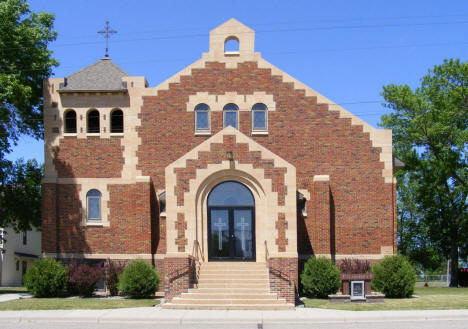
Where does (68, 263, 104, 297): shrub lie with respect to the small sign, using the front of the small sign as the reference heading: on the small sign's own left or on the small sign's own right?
on the small sign's own right

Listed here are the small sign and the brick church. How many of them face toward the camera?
2

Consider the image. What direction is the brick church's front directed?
toward the camera

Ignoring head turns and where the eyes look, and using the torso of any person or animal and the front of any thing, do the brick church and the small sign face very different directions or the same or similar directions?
same or similar directions

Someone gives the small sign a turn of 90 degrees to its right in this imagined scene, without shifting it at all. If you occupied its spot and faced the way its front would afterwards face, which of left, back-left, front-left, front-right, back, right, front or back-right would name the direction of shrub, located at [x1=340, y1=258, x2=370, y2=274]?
right

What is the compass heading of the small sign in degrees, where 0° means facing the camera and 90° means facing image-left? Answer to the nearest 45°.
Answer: approximately 0°
